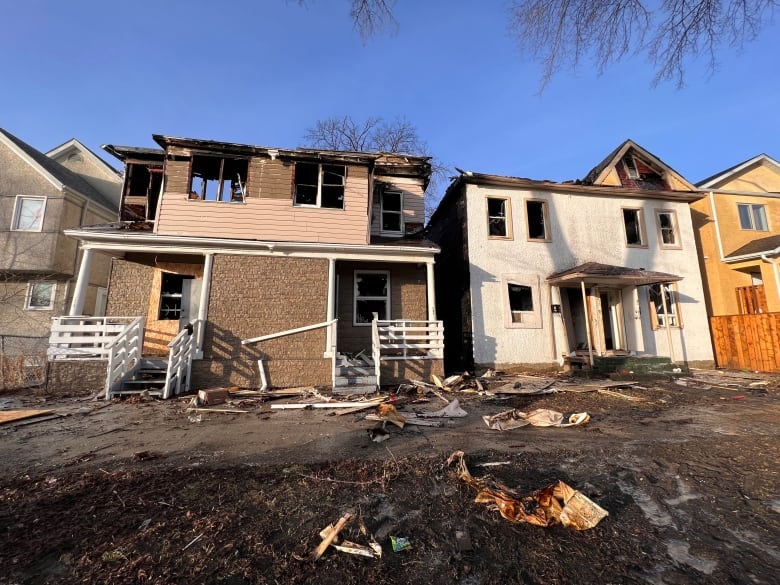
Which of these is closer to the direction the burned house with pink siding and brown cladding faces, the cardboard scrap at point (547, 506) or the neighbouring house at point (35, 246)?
the cardboard scrap

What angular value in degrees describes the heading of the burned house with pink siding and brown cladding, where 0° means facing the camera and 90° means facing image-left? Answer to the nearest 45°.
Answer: approximately 0°

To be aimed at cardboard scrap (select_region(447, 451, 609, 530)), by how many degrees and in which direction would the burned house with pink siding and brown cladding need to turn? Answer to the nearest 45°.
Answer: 0° — it already faces it

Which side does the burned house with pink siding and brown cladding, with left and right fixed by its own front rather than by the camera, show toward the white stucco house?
left

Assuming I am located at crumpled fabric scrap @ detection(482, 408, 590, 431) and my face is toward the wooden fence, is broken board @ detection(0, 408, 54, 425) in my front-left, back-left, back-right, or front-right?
back-left

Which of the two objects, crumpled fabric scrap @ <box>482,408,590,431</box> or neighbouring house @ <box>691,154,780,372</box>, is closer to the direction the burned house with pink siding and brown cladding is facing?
the crumpled fabric scrap

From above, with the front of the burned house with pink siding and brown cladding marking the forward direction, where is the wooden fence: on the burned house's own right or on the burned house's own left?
on the burned house's own left

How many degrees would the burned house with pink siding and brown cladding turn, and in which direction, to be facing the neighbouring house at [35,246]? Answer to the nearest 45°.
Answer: approximately 135° to its right
